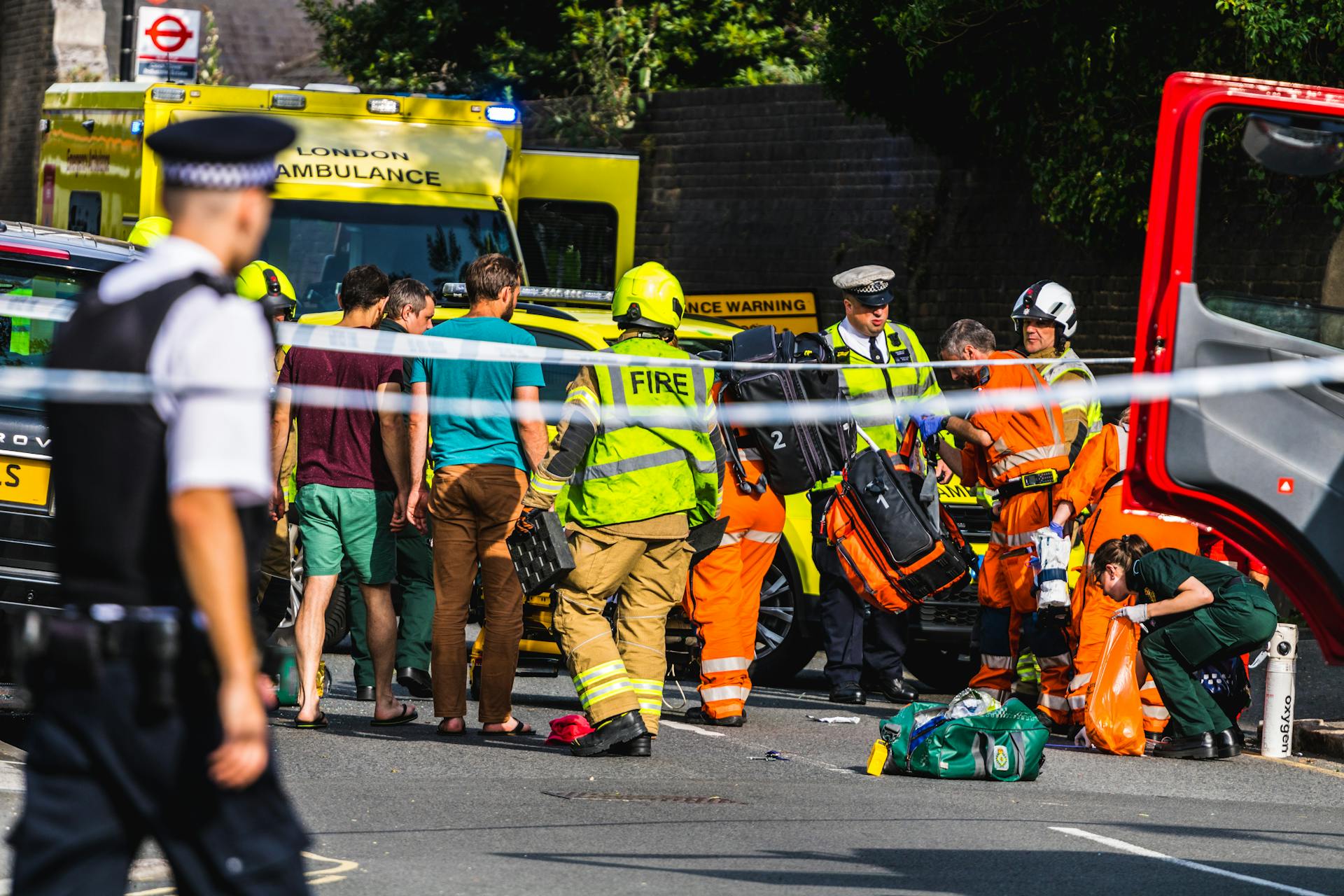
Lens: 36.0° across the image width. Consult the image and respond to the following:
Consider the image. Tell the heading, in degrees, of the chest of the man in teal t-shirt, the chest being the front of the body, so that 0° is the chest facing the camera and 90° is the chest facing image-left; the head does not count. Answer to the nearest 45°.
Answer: approximately 180°

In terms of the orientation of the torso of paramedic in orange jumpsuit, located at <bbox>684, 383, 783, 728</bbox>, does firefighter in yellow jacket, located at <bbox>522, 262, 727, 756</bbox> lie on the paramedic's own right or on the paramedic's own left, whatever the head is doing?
on the paramedic's own left

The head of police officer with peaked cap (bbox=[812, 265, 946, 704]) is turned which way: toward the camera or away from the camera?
toward the camera

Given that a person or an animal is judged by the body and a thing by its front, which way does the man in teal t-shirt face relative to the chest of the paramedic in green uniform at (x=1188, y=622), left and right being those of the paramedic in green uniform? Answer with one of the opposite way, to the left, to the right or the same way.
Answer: to the right

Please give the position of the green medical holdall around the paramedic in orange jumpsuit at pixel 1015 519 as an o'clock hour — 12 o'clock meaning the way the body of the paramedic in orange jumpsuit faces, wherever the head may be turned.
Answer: The green medical holdall is roughly at 9 o'clock from the paramedic in orange jumpsuit.

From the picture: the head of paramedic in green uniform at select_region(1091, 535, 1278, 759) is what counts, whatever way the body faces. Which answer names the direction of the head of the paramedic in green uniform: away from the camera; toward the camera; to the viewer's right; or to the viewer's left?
to the viewer's left

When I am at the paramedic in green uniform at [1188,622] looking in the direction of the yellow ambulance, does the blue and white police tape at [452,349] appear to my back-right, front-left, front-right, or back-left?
front-left

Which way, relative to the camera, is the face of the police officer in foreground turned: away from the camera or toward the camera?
away from the camera

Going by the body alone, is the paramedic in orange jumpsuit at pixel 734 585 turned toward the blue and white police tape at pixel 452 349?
no

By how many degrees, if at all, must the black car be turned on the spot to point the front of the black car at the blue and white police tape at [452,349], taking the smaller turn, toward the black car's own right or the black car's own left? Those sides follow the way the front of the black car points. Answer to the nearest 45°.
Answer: approximately 90° to the black car's own right

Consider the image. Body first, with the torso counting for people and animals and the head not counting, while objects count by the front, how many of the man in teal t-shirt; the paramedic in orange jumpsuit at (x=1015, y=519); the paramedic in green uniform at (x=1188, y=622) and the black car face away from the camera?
2

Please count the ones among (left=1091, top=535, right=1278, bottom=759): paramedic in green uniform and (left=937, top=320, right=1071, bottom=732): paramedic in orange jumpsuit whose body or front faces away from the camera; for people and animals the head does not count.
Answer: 0

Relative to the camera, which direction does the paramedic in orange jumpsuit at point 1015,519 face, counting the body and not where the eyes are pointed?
to the viewer's left

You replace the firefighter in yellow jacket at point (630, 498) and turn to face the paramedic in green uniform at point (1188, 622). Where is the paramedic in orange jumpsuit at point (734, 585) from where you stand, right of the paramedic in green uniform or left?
left

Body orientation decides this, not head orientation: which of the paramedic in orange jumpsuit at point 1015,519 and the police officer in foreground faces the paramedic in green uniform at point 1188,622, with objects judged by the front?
the police officer in foreground

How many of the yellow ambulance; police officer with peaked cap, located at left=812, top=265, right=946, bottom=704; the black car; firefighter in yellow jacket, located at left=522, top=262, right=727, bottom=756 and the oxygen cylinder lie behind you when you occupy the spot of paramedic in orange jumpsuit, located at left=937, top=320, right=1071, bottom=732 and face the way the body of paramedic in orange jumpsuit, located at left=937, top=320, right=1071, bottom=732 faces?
1

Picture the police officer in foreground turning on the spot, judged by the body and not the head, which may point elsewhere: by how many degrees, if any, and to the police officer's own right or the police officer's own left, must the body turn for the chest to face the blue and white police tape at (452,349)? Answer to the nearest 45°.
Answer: approximately 45° to the police officer's own left

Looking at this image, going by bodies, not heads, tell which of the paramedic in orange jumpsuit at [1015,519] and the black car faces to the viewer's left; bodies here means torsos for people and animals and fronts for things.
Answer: the paramedic in orange jumpsuit
